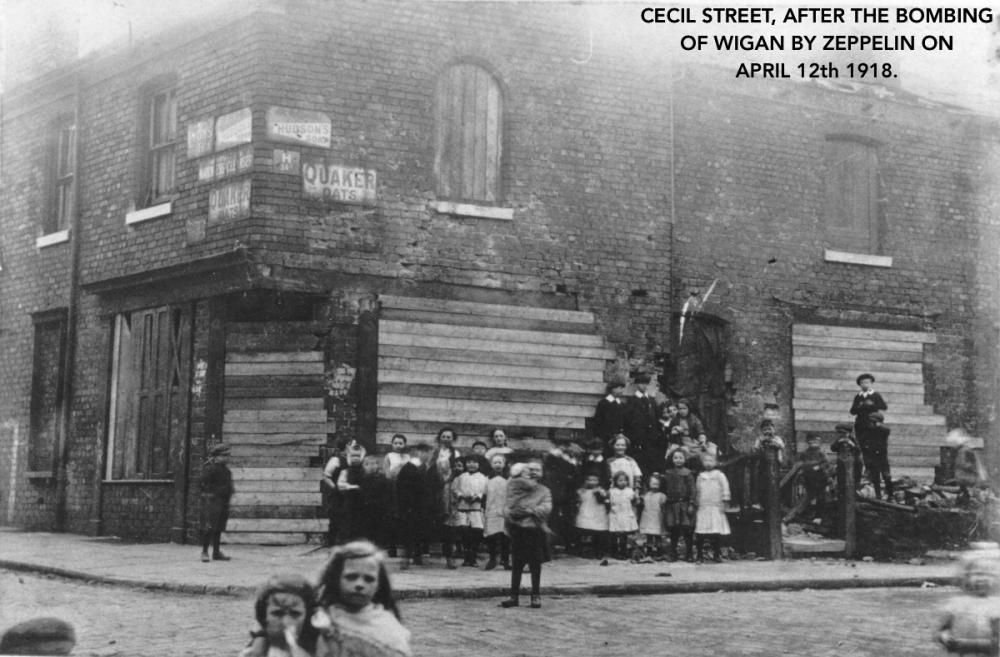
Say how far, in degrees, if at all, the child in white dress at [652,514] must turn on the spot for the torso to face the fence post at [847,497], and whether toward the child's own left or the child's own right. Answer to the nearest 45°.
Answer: approximately 90° to the child's own left

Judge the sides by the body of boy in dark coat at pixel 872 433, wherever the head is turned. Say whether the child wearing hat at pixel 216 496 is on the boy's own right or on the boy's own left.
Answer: on the boy's own right

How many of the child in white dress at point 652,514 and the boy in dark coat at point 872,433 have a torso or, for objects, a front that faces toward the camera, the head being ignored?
2

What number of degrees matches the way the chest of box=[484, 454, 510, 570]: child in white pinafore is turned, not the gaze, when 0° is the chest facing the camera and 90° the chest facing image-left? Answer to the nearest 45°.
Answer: approximately 0°

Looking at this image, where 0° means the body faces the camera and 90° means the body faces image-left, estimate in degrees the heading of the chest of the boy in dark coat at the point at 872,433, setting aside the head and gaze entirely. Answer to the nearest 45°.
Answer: approximately 0°

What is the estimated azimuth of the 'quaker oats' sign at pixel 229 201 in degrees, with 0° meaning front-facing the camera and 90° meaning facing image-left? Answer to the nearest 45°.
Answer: approximately 45°
